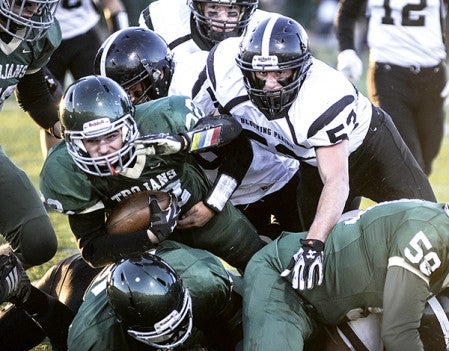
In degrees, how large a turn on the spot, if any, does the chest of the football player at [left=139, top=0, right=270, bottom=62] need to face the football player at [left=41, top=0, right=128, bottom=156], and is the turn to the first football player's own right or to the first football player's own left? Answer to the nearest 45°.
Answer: approximately 135° to the first football player's own right

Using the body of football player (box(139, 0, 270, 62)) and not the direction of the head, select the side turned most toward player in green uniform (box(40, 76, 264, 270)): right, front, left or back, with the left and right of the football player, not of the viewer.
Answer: front

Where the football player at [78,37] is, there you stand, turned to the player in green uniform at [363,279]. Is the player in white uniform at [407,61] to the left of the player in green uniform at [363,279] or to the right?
left

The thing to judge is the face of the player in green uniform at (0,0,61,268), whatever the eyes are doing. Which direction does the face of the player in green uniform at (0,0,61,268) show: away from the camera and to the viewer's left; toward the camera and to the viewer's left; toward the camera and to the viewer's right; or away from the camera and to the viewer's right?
toward the camera and to the viewer's right

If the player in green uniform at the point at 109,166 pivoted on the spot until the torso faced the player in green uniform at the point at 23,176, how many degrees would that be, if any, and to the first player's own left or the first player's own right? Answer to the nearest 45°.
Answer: approximately 135° to the first player's own right

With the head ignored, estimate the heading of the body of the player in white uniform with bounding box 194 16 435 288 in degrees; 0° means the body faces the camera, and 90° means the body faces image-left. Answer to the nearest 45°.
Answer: approximately 45°

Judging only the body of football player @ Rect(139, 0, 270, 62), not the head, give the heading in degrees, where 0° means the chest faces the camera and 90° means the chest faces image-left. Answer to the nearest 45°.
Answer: approximately 0°

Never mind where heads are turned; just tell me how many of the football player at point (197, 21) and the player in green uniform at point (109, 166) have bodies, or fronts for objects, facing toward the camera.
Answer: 2

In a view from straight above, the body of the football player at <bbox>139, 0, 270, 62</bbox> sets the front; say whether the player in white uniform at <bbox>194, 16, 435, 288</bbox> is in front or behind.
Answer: in front

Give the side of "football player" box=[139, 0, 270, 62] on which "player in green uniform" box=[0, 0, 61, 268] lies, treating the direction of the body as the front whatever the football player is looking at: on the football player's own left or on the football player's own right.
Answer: on the football player's own right

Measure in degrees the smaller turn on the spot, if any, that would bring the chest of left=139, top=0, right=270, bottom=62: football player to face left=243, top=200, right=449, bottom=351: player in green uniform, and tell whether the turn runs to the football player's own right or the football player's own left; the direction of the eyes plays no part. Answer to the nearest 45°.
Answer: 0° — they already face them
